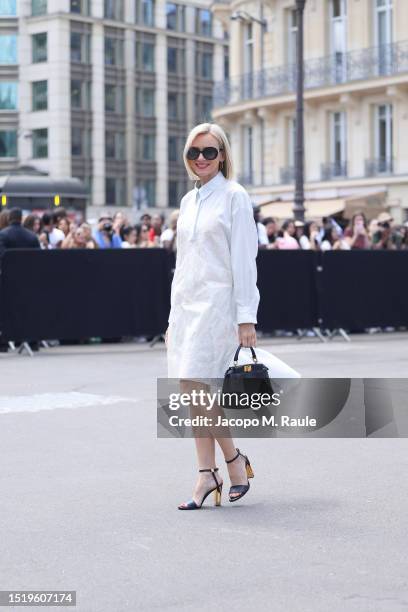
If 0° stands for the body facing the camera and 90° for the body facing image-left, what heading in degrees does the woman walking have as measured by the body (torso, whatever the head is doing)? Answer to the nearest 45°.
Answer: approximately 45°

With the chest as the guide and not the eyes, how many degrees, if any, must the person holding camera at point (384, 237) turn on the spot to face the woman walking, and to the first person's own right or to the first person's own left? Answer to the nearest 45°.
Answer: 0° — they already face them

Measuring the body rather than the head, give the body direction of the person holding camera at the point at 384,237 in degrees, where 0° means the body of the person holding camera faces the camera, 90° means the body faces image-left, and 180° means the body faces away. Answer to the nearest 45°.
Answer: approximately 0°

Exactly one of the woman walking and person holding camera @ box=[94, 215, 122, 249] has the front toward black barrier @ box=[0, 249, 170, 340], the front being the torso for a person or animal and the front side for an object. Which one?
the person holding camera

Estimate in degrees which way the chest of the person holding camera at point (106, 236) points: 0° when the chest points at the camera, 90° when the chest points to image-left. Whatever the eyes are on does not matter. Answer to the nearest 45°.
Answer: approximately 0°

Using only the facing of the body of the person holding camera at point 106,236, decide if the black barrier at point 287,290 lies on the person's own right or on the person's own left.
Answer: on the person's own left

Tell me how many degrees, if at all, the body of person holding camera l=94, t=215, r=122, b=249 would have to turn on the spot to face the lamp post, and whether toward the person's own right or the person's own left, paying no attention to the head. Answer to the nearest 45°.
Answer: approximately 135° to the person's own left

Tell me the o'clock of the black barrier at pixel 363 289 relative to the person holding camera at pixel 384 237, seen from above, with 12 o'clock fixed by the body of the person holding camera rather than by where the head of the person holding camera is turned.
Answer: The black barrier is roughly at 12 o'clock from the person holding camera.
